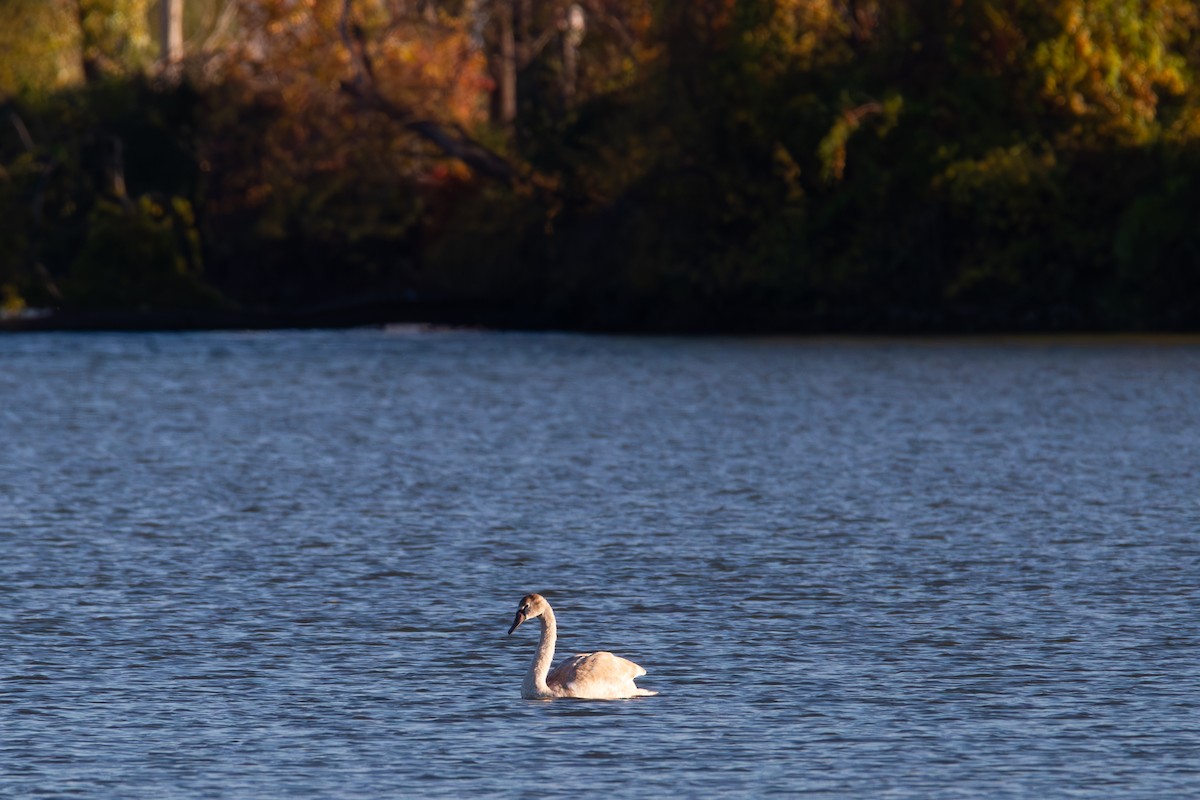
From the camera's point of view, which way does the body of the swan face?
to the viewer's left
